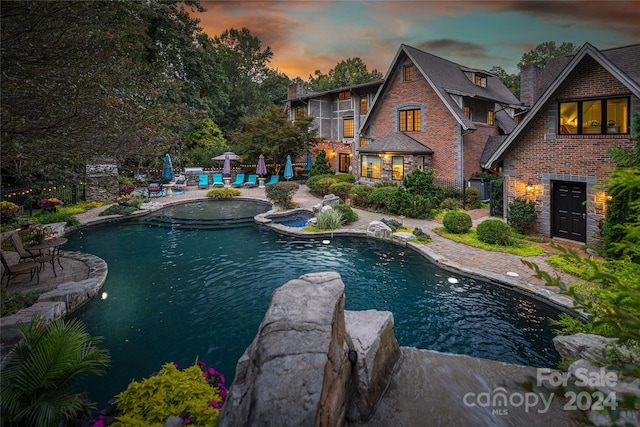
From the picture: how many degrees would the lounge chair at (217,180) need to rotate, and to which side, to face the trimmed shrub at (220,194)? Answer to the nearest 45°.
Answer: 0° — it already faces it

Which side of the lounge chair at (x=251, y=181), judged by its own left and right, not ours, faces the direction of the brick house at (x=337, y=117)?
back

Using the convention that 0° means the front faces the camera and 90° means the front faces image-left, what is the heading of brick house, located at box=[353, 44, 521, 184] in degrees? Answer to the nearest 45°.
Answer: approximately 45°

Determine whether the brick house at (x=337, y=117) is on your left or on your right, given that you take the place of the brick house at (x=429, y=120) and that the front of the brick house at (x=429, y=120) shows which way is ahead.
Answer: on your right

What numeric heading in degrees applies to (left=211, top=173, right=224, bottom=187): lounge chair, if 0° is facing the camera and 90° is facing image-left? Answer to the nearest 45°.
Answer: approximately 0°

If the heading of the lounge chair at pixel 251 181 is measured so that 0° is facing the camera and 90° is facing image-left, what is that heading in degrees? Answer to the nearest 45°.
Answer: approximately 45°

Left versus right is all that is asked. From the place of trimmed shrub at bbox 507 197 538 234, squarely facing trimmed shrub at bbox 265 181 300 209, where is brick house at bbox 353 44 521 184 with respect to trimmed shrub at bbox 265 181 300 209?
right
